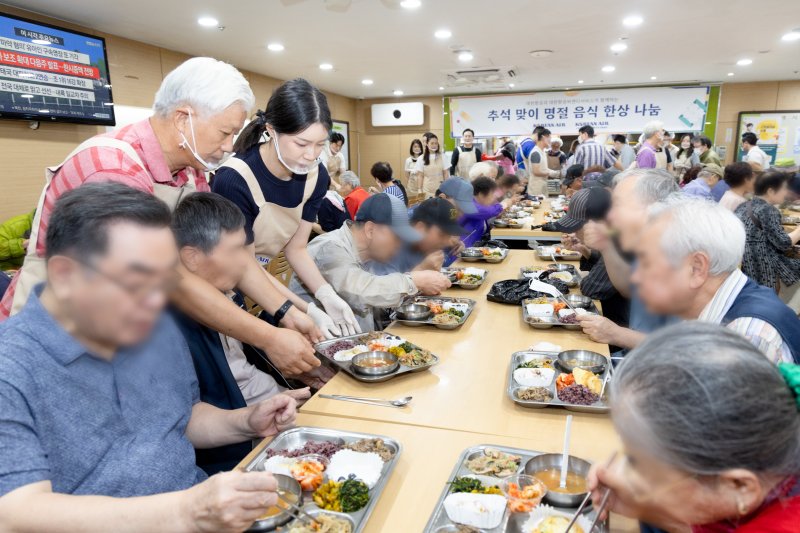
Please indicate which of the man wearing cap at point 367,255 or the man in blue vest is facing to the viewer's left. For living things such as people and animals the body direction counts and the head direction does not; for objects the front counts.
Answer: the man in blue vest

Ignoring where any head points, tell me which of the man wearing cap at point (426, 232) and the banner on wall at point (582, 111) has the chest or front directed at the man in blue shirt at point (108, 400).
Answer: the banner on wall

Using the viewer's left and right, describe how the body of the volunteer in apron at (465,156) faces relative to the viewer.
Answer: facing the viewer

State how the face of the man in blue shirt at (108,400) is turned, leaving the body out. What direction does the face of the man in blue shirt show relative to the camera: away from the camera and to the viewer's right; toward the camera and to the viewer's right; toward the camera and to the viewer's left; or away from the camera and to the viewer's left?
toward the camera and to the viewer's right

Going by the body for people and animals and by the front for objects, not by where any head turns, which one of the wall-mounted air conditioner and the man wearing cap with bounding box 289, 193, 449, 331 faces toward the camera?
the wall-mounted air conditioner

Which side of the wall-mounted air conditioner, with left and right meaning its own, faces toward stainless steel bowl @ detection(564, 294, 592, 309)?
front

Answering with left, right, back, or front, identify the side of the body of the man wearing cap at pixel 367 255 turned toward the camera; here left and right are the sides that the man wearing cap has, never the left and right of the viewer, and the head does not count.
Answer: right

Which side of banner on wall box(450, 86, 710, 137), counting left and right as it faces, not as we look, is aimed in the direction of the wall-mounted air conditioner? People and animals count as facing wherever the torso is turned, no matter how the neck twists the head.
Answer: right

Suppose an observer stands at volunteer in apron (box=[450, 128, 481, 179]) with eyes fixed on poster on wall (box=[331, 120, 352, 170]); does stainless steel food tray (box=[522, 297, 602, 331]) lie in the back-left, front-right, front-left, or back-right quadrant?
back-left

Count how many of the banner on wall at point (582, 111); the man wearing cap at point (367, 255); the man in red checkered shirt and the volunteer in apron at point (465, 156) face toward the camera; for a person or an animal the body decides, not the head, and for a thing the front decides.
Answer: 2

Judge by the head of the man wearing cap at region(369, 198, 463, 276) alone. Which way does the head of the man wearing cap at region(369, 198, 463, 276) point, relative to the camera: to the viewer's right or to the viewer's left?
to the viewer's right

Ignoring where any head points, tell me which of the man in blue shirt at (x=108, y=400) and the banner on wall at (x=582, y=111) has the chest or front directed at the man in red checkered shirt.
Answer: the banner on wall

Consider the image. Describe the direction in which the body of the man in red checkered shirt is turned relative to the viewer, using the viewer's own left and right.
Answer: facing to the right of the viewer

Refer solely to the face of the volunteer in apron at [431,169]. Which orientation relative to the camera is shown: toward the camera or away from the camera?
toward the camera

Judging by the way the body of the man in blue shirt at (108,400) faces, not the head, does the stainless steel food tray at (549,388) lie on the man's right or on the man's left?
on the man's left

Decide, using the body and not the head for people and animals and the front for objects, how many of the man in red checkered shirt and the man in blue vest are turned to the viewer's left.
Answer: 1

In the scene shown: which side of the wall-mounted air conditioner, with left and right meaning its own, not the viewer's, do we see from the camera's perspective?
front

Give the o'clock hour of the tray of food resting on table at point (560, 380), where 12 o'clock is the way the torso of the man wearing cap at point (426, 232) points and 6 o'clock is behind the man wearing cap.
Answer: The tray of food resting on table is roughly at 2 o'clock from the man wearing cap.

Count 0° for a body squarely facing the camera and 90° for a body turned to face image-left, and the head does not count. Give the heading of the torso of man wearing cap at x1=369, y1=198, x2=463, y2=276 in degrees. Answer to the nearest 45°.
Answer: approximately 270°

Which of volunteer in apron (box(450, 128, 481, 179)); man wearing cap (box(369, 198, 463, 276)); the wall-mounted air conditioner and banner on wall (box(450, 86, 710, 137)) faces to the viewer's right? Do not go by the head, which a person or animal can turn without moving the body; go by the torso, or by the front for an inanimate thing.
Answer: the man wearing cap

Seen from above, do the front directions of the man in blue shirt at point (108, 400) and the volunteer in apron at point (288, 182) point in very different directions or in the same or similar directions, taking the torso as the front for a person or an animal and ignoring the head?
same or similar directions
